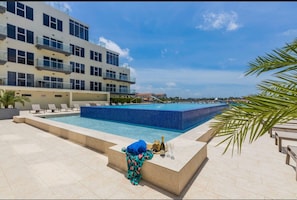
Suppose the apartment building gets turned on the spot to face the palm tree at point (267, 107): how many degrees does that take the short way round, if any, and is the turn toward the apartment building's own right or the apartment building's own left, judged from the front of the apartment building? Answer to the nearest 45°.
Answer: approximately 45° to the apartment building's own right

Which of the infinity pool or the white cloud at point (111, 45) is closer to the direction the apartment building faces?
the infinity pool

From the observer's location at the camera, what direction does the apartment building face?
facing the viewer and to the right of the viewer

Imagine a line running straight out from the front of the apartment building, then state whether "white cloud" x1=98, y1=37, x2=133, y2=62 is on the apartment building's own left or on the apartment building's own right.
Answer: on the apartment building's own left

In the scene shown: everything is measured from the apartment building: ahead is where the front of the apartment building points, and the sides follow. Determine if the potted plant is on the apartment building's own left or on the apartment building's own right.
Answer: on the apartment building's own right

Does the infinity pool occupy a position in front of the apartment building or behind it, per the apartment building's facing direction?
in front

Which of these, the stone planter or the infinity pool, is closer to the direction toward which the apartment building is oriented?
the infinity pool
